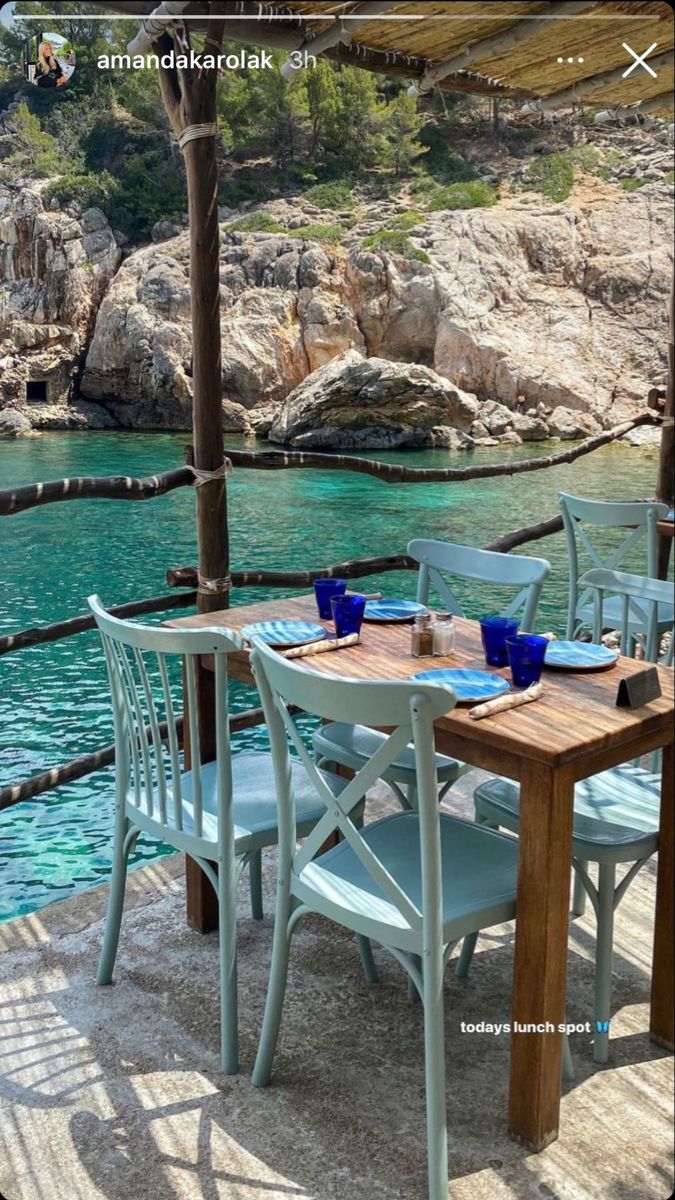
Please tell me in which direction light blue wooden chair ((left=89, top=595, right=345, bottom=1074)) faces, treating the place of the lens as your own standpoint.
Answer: facing away from the viewer and to the right of the viewer

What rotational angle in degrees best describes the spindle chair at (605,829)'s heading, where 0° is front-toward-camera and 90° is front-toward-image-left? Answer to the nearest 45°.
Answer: approximately 45°

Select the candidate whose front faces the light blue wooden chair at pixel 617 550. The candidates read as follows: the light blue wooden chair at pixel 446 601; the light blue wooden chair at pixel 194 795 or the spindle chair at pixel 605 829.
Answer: the light blue wooden chair at pixel 194 795

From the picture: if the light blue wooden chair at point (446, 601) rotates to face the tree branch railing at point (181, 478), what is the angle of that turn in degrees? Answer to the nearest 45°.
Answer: approximately 90° to its right

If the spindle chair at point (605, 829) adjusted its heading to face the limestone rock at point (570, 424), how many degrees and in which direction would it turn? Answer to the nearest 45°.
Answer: approximately 135° to its right

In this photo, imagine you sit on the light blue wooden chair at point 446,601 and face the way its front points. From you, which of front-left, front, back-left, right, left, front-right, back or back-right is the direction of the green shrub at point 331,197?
back-right
